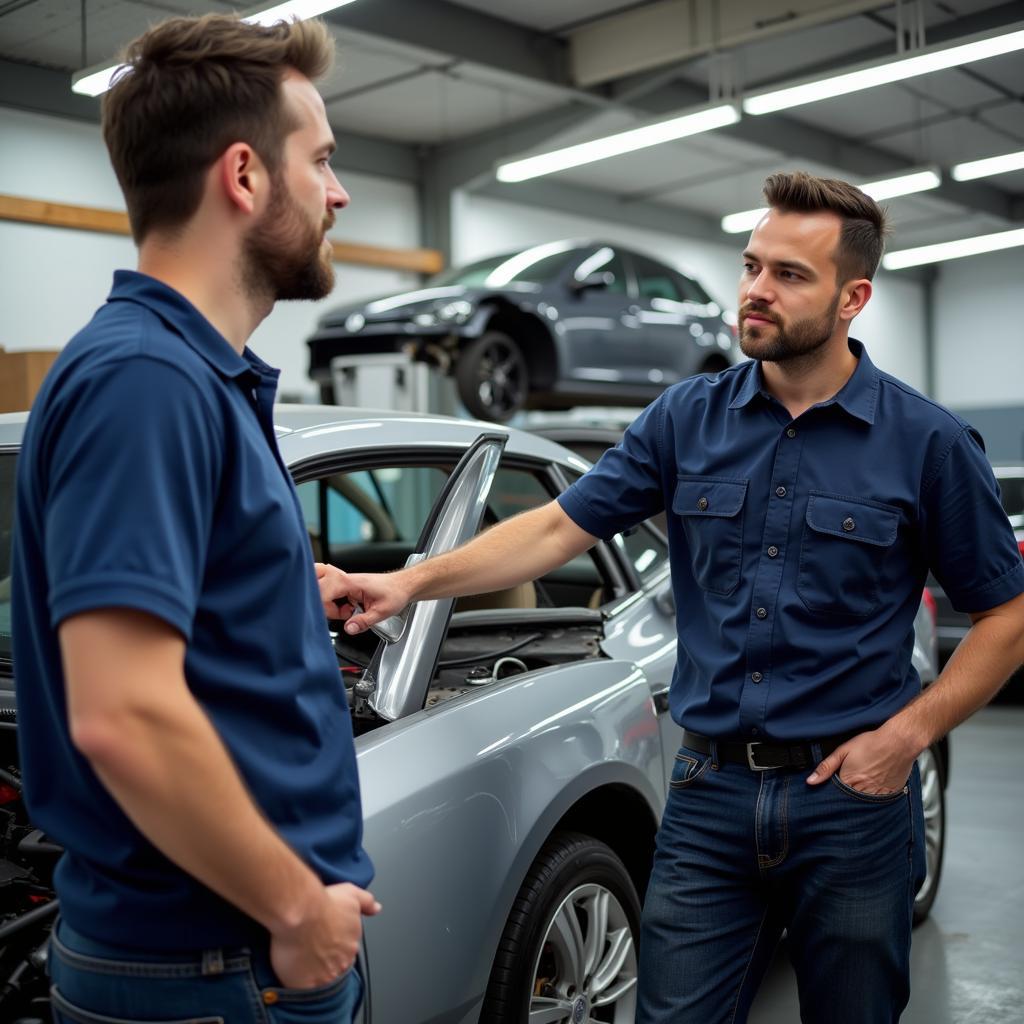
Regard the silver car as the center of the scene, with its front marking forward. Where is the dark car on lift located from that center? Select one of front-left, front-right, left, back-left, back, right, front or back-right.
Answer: back-right

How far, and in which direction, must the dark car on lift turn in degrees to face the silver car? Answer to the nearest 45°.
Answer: approximately 45° to its left

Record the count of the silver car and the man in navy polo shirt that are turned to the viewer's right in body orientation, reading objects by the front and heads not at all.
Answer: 1

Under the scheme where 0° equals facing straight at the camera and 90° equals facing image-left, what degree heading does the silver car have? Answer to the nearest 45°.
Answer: approximately 45°

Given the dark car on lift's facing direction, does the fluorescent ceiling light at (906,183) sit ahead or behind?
behind

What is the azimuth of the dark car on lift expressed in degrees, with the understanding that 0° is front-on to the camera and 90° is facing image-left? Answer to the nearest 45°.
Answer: approximately 45°

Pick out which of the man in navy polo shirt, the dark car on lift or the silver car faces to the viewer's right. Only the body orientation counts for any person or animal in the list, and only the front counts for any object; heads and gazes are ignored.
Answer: the man in navy polo shirt

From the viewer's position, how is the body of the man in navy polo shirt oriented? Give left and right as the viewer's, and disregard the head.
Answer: facing to the right of the viewer

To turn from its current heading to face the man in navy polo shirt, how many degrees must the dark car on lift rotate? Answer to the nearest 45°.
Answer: approximately 45° to its left
